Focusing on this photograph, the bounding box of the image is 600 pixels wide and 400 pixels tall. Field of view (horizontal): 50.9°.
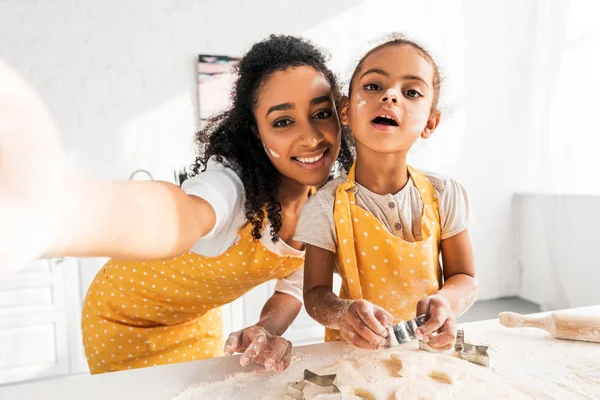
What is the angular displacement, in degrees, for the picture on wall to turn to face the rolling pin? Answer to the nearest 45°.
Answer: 0° — it already faces it

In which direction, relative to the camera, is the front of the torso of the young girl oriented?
toward the camera

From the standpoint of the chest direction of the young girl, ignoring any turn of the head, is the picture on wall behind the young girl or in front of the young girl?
behind

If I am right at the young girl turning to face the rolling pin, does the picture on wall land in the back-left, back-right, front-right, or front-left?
back-left

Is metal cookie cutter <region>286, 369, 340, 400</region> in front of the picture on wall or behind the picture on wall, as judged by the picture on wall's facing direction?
in front

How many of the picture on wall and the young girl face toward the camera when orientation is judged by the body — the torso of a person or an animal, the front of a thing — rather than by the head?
2

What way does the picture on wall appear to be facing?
toward the camera

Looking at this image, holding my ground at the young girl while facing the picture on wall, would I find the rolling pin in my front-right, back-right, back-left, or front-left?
back-right

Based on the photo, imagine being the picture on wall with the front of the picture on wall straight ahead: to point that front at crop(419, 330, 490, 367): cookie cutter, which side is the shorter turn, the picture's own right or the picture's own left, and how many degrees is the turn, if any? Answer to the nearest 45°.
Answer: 0° — it already faces it
